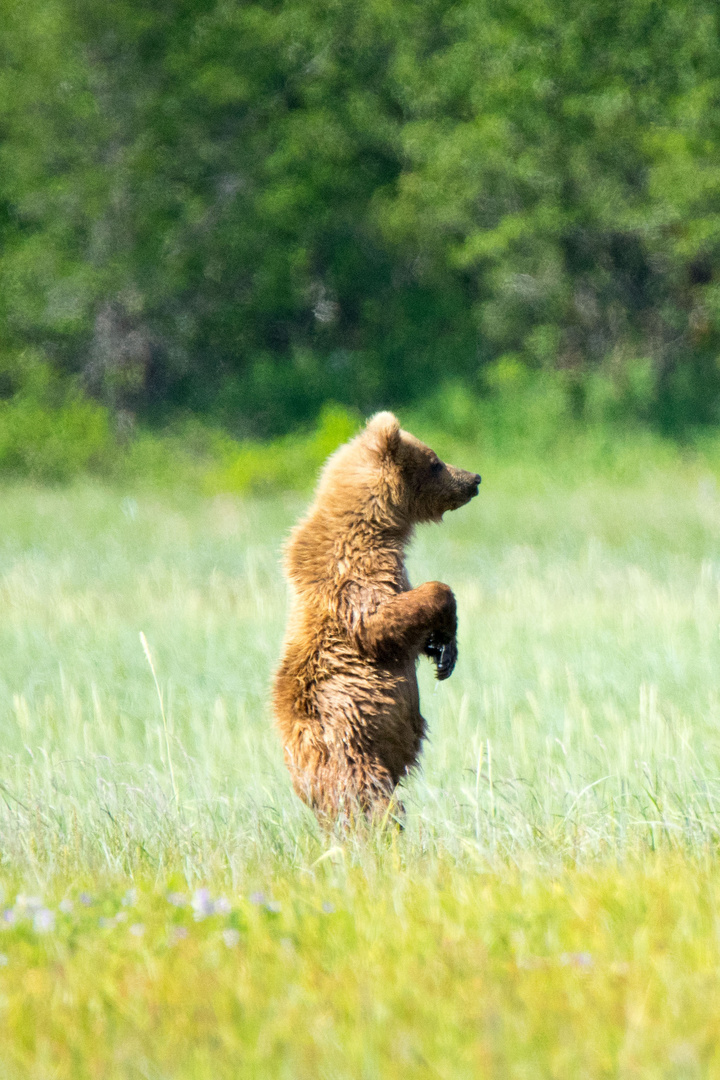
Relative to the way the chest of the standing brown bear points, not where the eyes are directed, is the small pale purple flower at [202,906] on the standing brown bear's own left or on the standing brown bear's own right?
on the standing brown bear's own right

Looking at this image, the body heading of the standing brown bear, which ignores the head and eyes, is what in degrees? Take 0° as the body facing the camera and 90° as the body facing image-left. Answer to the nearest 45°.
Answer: approximately 270°
